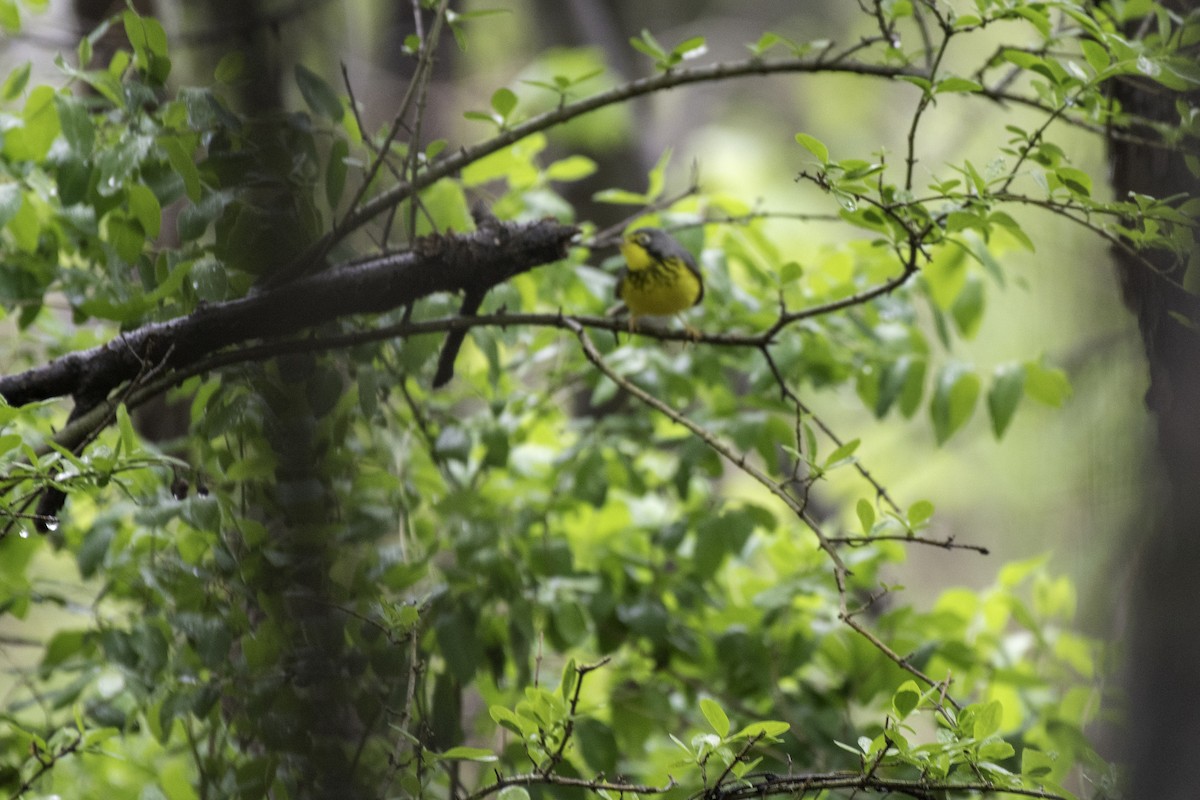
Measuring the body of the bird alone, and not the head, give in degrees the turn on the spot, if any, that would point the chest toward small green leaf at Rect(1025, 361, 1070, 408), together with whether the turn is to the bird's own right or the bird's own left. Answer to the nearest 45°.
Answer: approximately 90° to the bird's own left

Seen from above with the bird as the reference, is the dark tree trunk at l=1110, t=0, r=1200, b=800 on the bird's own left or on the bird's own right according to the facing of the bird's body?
on the bird's own left

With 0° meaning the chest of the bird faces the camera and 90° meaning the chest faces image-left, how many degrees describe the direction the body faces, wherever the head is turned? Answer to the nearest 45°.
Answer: approximately 45°

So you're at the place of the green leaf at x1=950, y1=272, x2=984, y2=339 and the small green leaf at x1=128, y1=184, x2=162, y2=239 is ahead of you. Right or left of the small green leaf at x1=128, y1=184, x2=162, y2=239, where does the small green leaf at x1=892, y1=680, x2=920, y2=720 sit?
left

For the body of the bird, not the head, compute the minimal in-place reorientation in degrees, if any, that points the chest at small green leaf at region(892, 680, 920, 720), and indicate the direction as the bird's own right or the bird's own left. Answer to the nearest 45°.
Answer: approximately 45° to the bird's own left

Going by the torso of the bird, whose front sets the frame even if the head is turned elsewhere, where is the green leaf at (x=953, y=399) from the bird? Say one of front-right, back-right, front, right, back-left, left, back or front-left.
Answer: left

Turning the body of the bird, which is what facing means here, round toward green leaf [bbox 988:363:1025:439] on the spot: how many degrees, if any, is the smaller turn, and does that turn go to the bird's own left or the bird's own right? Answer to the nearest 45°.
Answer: approximately 90° to the bird's own left

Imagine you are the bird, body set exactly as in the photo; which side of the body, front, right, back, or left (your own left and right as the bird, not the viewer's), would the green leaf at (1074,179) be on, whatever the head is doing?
left

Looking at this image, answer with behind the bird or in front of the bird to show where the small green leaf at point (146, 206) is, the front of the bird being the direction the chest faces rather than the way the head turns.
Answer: in front

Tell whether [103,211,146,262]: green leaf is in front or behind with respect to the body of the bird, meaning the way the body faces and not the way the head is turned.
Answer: in front
